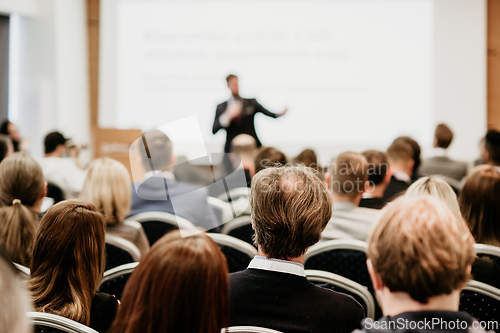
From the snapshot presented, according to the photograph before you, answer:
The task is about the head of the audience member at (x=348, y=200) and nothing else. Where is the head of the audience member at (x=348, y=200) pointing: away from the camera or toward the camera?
away from the camera

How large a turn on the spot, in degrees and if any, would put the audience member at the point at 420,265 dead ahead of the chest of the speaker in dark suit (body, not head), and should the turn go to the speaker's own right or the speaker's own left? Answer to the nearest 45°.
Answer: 0° — they already face them

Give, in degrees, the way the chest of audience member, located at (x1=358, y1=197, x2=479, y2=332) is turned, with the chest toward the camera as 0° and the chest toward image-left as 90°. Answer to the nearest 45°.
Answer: approximately 180°

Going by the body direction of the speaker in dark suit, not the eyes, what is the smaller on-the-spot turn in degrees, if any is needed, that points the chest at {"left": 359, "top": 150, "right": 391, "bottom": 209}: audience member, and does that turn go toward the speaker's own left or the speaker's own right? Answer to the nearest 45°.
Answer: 0° — they already face them

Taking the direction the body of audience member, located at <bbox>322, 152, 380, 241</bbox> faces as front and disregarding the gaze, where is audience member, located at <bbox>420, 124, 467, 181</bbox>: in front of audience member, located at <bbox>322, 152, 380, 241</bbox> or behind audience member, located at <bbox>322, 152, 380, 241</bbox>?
in front

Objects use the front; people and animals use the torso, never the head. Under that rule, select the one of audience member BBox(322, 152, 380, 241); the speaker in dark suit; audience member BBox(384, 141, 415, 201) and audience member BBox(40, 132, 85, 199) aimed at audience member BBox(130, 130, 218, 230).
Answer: the speaker in dark suit

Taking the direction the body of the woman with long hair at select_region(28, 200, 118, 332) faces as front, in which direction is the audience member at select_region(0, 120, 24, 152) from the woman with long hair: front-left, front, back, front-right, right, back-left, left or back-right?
front-left

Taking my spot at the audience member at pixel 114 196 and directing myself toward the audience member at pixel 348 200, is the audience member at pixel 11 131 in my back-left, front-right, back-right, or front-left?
back-left

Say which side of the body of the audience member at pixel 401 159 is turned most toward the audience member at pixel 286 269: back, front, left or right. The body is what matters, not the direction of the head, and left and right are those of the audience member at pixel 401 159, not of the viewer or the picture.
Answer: back

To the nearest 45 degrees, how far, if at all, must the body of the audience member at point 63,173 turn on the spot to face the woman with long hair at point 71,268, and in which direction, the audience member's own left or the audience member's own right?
approximately 135° to the audience member's own right

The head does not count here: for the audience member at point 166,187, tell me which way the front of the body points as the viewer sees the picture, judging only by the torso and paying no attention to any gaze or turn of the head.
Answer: away from the camera

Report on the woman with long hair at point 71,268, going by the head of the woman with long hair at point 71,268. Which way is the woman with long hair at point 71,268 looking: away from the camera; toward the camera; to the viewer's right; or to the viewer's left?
away from the camera

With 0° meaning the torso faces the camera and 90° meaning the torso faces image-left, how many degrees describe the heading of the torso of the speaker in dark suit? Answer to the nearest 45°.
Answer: approximately 0°

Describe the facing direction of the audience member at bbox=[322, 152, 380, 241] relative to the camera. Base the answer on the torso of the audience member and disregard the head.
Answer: away from the camera
